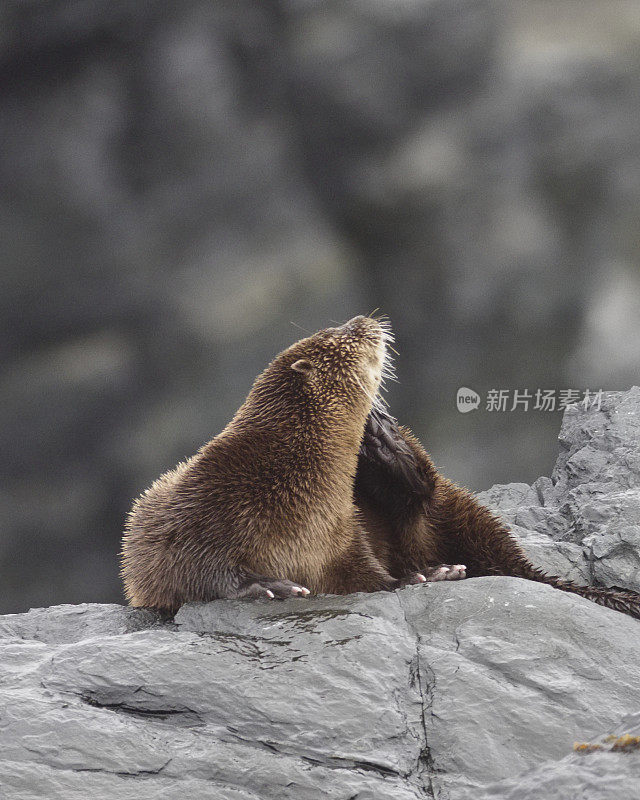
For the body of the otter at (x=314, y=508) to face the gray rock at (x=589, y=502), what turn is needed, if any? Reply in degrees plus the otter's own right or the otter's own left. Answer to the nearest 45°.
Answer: approximately 45° to the otter's own left

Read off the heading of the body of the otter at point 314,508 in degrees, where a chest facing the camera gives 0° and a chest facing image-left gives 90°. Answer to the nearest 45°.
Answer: approximately 270°
